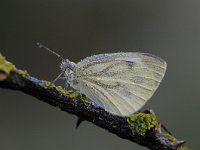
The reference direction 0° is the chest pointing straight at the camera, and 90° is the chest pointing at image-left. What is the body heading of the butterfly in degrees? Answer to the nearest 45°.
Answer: approximately 90°
